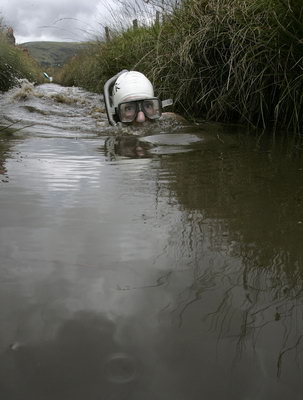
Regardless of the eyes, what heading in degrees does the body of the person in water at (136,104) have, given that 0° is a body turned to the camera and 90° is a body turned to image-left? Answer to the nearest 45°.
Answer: approximately 0°
